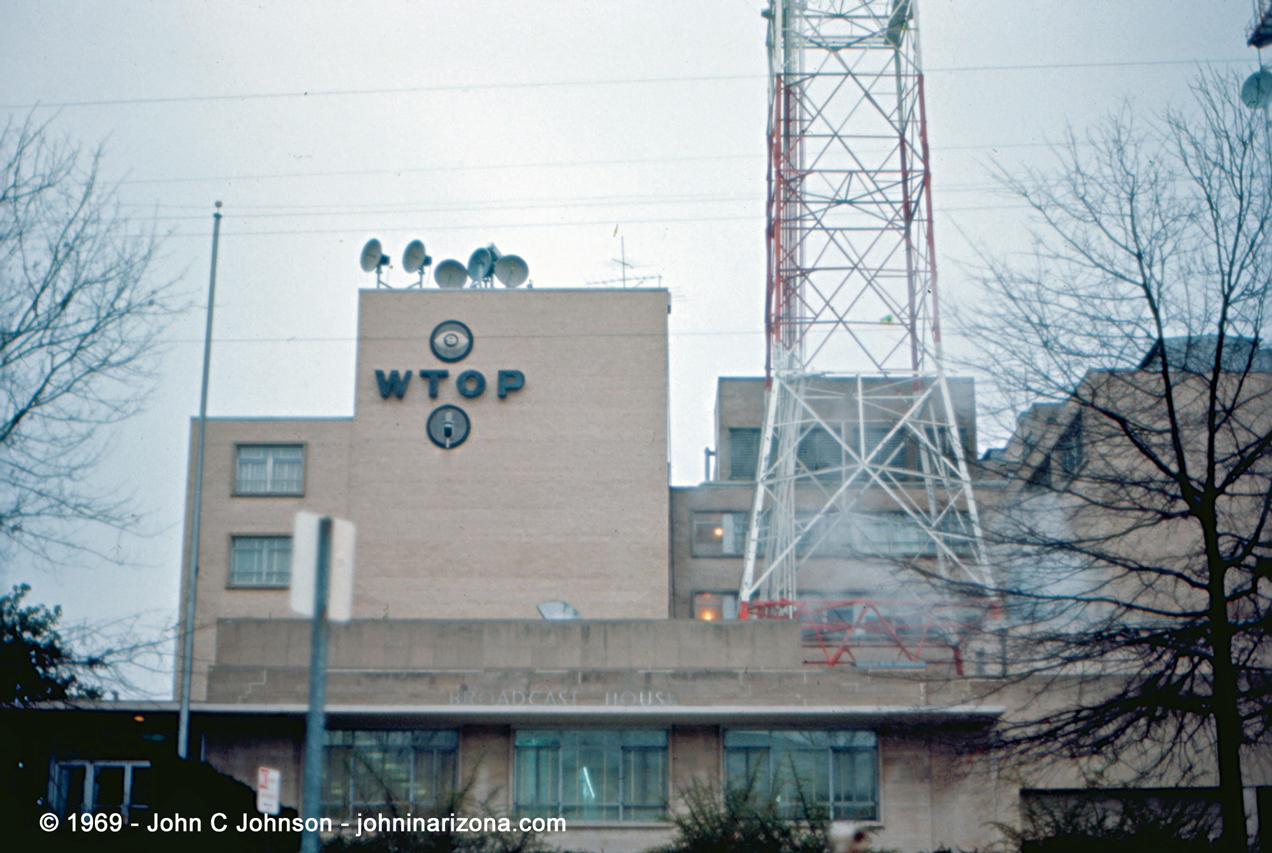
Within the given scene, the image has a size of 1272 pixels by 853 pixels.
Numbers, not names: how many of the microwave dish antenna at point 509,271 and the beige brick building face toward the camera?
2

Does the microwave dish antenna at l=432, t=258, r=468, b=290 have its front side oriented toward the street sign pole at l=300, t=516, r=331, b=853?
yes

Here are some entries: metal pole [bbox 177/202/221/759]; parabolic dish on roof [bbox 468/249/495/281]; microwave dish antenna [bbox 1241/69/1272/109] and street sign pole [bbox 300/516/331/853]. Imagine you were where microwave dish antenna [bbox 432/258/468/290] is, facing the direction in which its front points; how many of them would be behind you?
0

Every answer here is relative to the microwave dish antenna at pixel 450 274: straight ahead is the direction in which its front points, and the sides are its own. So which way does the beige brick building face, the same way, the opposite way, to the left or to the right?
the same way

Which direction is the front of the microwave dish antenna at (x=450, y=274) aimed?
toward the camera

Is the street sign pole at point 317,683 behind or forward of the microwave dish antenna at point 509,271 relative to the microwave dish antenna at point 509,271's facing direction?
forward

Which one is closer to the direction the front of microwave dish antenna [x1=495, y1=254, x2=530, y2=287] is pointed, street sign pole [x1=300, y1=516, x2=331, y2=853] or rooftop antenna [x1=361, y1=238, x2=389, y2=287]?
the street sign pole

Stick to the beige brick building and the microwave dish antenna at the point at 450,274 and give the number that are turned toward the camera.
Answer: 2

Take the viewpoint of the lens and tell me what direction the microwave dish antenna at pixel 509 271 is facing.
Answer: facing the viewer

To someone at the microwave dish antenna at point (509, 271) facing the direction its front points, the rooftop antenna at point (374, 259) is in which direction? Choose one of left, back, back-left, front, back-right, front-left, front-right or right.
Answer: right
